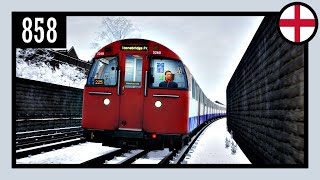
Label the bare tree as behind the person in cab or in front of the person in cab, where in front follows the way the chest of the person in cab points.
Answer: behind

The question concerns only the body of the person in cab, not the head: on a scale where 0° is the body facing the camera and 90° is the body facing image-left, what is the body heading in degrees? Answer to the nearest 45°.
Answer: approximately 0°

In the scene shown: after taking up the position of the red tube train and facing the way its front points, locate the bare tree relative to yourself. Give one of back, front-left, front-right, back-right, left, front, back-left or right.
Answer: back-right

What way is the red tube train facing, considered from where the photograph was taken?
facing the viewer and to the left of the viewer
